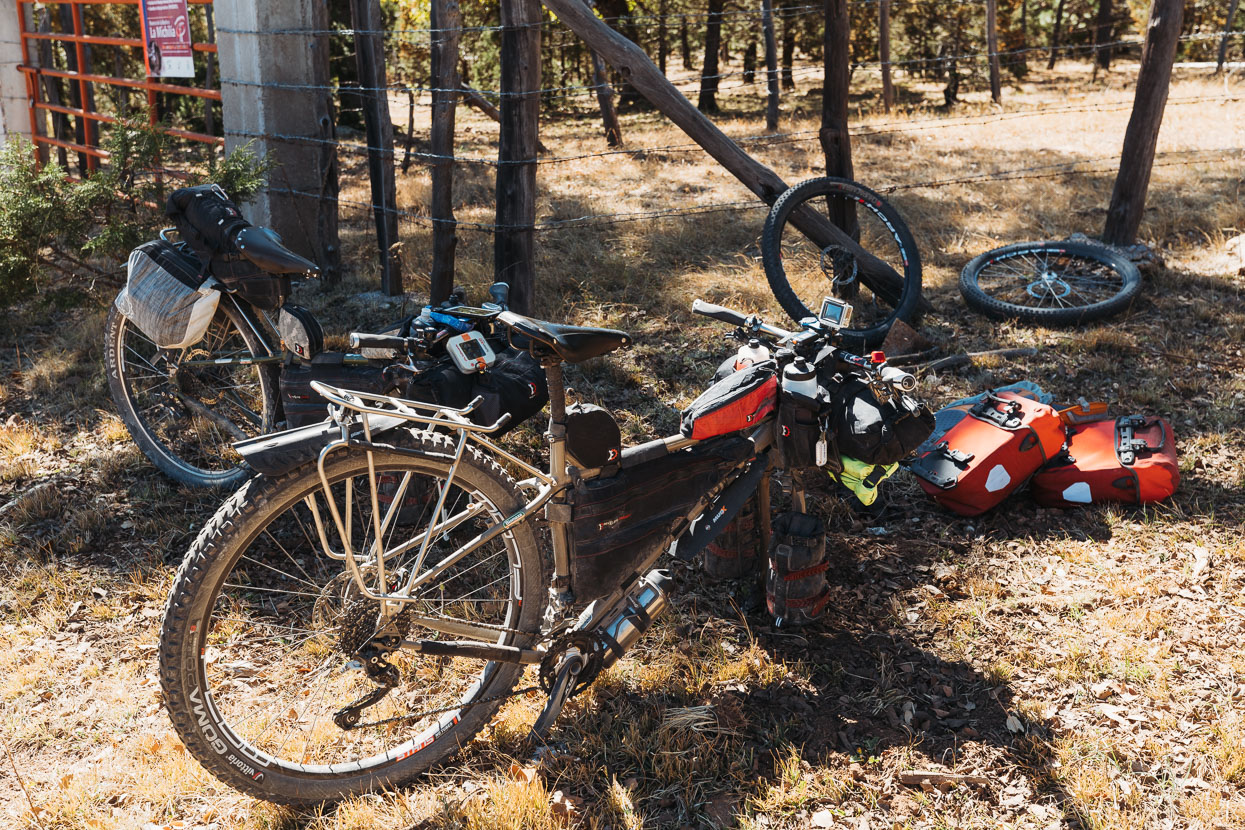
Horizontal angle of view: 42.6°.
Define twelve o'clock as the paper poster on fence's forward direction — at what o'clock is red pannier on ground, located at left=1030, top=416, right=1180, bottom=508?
The red pannier on ground is roughly at 11 o'clock from the paper poster on fence.

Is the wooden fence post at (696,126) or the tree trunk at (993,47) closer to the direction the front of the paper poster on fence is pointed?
the wooden fence post

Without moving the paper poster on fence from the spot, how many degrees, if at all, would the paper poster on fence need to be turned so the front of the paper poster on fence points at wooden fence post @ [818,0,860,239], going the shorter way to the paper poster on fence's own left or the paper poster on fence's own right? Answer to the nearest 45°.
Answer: approximately 45° to the paper poster on fence's own left

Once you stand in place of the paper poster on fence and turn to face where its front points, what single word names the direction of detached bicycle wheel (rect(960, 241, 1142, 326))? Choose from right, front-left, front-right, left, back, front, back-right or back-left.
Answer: front-left

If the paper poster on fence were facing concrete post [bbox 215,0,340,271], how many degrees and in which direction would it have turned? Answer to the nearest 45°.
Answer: approximately 45° to its left

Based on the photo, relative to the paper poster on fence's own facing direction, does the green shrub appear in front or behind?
in front

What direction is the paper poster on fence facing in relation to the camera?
toward the camera

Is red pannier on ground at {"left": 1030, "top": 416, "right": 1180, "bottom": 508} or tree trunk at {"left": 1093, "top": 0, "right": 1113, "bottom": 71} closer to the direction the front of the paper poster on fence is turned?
the red pannier on ground

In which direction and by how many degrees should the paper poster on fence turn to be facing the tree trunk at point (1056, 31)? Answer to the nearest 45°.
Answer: approximately 135° to its left

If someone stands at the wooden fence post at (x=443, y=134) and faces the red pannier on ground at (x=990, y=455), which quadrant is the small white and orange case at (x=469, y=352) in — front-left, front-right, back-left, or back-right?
front-right

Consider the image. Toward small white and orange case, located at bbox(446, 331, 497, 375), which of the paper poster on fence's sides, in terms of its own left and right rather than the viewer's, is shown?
front

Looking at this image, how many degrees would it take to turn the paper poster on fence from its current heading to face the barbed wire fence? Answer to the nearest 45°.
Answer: approximately 90° to its left
